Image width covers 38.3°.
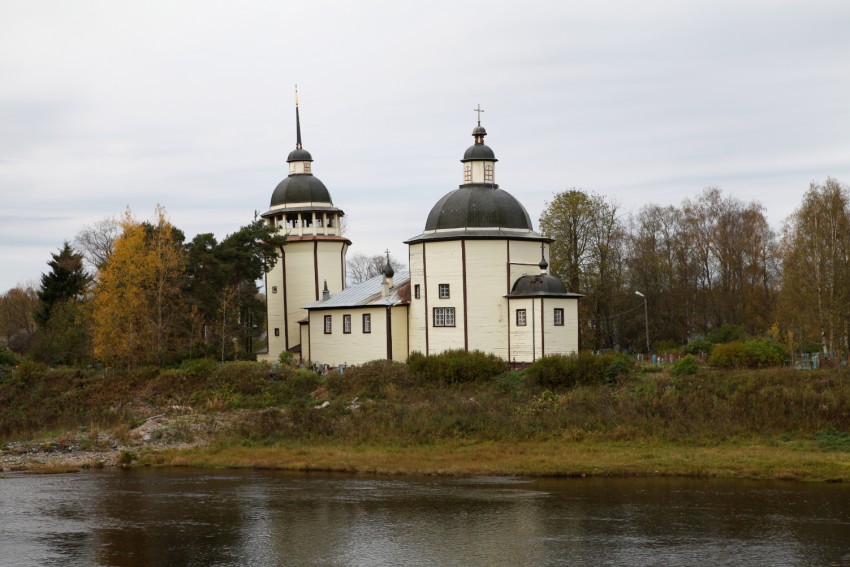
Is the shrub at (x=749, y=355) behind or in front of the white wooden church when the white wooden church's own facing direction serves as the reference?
behind

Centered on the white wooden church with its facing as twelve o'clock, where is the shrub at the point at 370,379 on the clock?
The shrub is roughly at 10 o'clock from the white wooden church.

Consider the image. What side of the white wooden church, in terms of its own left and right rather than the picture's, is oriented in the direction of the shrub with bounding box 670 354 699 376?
back

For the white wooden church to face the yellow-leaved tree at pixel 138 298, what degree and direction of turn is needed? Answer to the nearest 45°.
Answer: approximately 45° to its left

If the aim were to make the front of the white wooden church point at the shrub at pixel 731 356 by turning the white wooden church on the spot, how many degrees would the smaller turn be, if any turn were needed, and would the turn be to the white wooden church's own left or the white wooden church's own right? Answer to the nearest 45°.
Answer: approximately 180°

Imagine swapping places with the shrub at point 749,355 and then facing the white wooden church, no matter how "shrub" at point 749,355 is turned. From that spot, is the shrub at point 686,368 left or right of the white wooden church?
left

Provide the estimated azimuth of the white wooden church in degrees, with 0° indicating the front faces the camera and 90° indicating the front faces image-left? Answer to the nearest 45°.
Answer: approximately 135°
